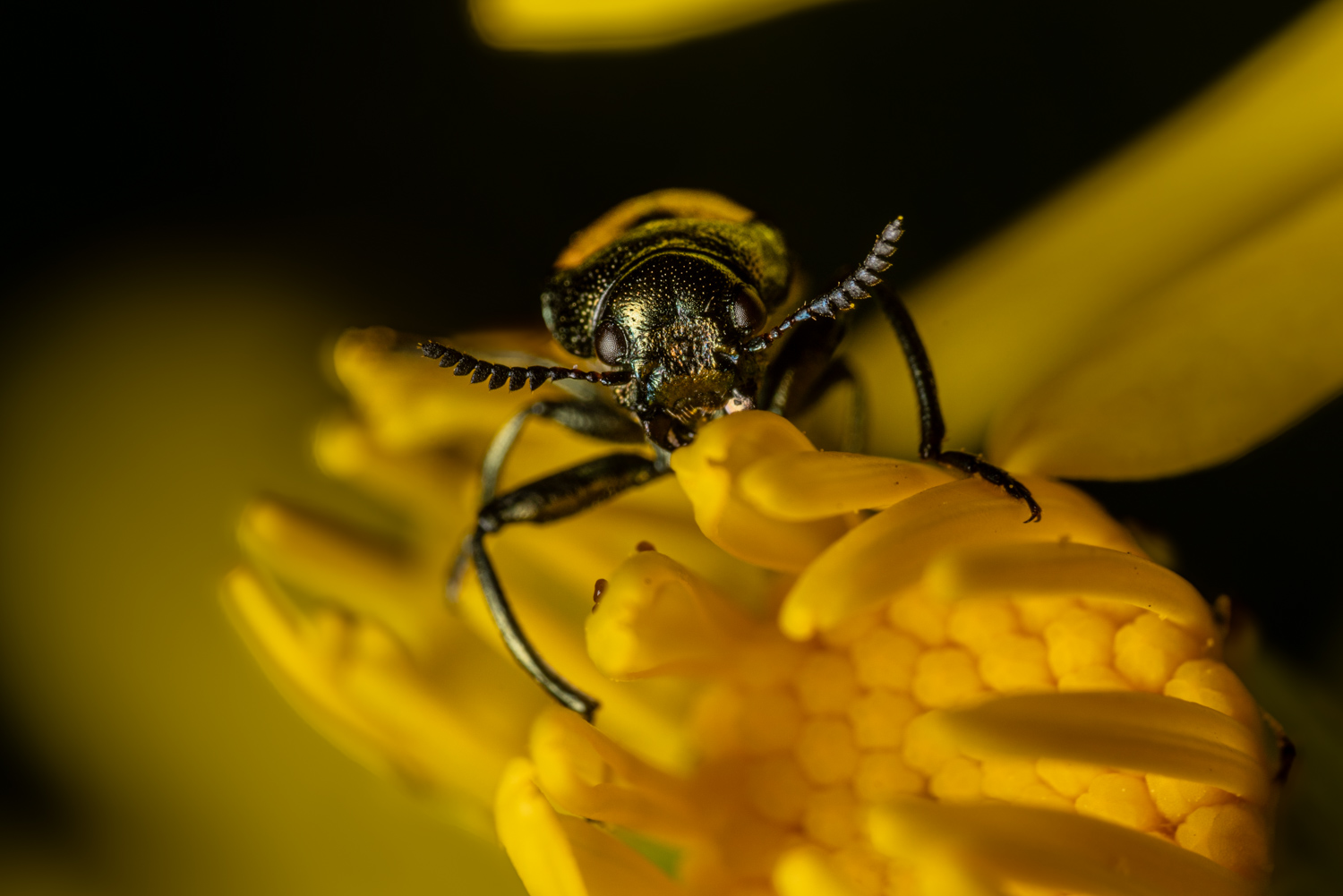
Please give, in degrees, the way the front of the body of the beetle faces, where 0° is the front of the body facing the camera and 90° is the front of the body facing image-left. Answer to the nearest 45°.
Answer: approximately 0°
